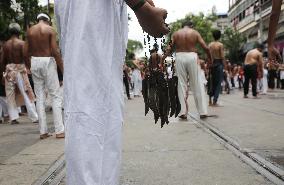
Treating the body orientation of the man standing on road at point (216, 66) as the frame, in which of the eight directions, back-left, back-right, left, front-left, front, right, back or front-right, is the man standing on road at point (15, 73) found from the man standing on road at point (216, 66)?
back-left

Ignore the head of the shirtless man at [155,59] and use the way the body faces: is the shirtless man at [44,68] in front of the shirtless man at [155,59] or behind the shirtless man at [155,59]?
in front

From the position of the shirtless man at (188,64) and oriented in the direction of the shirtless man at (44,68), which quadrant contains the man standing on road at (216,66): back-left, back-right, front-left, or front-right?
back-right

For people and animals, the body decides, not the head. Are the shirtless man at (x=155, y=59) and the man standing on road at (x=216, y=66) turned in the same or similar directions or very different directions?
same or similar directions
